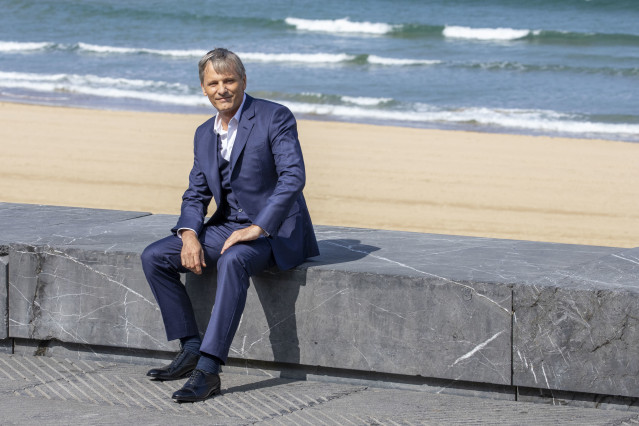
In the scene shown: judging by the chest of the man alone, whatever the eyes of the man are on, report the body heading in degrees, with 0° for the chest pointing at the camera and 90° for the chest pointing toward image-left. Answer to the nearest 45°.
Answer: approximately 45°
